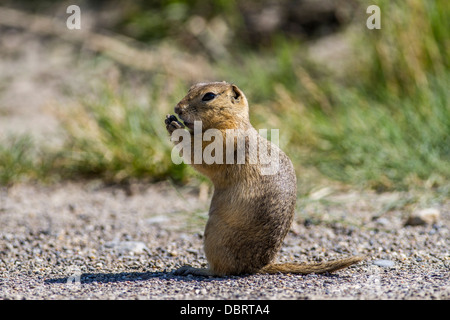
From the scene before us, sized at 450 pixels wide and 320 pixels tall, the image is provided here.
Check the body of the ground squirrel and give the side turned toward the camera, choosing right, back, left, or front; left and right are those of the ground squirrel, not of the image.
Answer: left

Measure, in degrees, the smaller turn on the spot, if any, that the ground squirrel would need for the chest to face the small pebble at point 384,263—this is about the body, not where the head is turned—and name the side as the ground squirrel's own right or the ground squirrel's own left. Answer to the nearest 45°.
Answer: approximately 135° to the ground squirrel's own right
